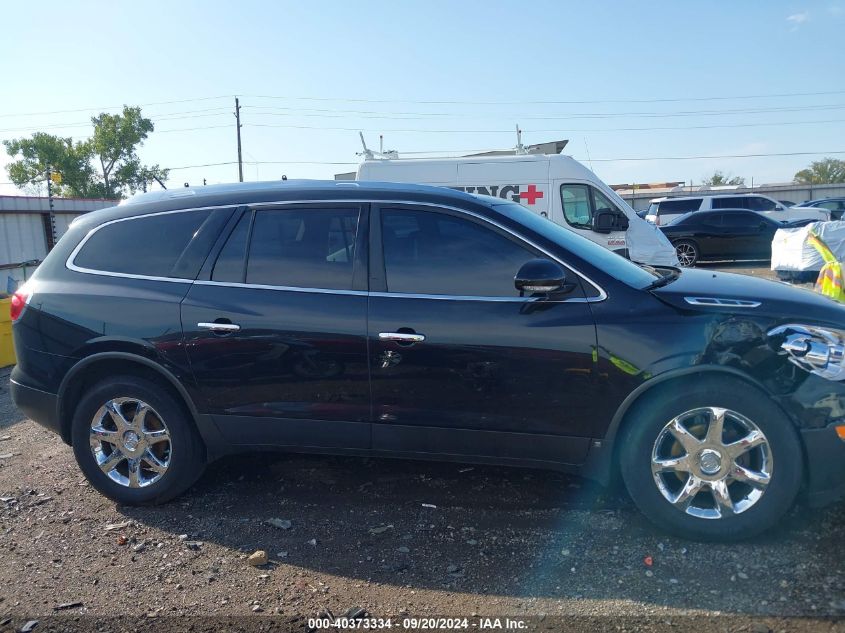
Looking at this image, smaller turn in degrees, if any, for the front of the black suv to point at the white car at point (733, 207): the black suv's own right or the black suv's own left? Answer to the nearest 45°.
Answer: approximately 45° to the black suv's own left

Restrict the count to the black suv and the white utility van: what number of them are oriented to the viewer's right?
2

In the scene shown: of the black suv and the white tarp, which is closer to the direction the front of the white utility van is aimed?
the white tarp

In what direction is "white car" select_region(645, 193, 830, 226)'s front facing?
to the viewer's right

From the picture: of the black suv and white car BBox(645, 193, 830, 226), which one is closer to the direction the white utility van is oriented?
the white car

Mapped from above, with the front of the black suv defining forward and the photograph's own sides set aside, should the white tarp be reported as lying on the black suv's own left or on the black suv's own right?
on the black suv's own left

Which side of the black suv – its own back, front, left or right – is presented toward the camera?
right

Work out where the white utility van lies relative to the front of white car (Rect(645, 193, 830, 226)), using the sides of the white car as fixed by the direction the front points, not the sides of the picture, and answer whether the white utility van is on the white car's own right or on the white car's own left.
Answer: on the white car's own right

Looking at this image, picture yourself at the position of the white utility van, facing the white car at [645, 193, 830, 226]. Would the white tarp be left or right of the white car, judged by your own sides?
right

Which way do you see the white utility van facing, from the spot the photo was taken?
facing to the right of the viewer

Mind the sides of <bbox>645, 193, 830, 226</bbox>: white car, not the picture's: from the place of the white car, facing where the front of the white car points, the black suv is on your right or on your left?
on your right

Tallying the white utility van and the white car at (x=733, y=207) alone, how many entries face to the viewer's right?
2

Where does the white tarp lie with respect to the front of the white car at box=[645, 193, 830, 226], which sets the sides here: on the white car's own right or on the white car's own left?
on the white car's own right
